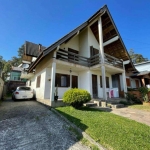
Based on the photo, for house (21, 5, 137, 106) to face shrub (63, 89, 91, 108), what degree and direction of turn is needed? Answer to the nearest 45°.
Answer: approximately 45° to its right

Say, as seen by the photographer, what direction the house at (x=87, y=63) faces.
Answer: facing the viewer and to the right of the viewer

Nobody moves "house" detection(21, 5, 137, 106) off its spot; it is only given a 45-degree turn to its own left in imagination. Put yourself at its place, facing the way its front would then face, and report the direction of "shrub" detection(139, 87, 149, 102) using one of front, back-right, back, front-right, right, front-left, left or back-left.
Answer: front
